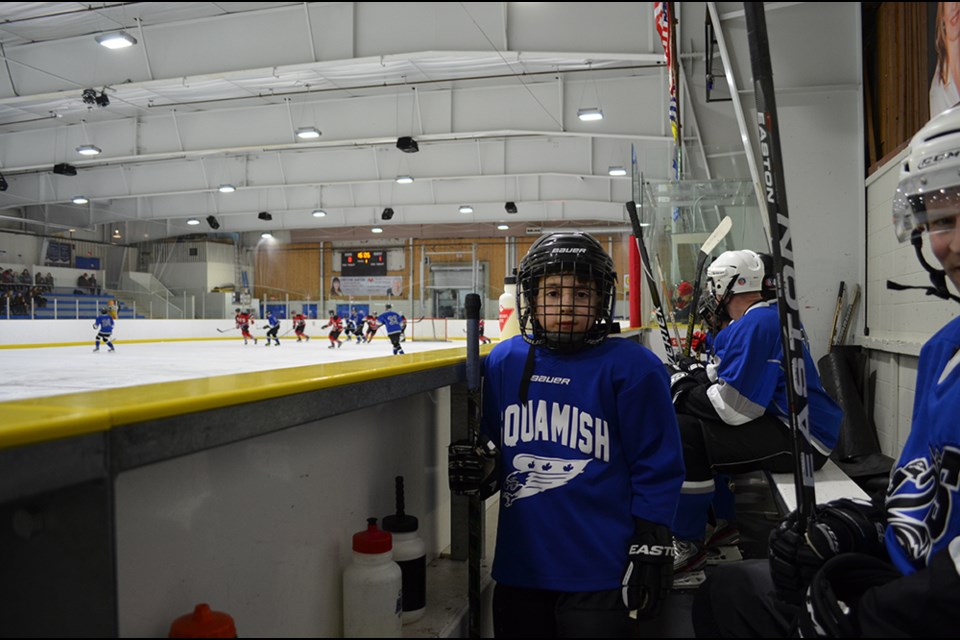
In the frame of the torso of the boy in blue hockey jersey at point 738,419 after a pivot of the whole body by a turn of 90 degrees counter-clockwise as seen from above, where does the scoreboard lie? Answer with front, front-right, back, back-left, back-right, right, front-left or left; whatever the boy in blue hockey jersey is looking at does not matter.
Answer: back-right

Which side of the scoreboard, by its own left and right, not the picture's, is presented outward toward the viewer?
front

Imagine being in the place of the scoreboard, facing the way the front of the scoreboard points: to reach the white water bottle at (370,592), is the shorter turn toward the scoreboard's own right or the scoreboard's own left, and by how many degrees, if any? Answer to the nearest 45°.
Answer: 0° — it already faces it

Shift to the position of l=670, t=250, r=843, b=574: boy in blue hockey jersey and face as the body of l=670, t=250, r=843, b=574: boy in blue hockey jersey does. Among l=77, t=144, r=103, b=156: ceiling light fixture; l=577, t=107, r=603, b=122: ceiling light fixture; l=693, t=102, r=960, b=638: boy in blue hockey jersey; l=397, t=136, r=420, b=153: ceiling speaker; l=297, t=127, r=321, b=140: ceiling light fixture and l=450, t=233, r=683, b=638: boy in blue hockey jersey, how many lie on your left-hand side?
2

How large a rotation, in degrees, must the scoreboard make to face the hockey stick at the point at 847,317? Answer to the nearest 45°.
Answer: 0° — it already faces it

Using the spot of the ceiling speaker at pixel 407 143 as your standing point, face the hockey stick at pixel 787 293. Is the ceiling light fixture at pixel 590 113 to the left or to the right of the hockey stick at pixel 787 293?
left

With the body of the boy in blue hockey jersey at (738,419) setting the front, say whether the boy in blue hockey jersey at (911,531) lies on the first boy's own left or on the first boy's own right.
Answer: on the first boy's own left

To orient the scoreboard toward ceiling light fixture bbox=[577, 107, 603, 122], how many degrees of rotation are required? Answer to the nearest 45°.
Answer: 0° — it already faces it

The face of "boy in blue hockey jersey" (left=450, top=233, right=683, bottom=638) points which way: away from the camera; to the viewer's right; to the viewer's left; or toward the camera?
toward the camera

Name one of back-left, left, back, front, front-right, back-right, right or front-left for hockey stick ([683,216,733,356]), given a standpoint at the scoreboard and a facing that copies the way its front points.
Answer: front

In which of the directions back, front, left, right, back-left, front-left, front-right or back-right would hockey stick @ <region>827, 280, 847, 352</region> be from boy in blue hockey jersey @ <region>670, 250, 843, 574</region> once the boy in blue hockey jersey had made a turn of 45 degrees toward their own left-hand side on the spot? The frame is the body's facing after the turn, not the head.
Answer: back-right

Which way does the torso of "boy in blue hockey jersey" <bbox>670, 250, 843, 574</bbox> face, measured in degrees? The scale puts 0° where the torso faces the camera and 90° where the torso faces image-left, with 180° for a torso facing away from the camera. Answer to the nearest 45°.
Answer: approximately 90°

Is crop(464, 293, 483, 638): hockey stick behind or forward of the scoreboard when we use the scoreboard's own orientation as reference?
forward

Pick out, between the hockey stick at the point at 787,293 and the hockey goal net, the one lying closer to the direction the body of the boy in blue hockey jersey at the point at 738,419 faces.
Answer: the hockey goal net

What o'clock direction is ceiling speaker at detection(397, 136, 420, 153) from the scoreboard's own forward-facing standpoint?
The ceiling speaker is roughly at 12 o'clock from the scoreboard.

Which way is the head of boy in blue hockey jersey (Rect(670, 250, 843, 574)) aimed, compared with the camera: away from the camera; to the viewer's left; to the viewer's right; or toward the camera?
to the viewer's left
